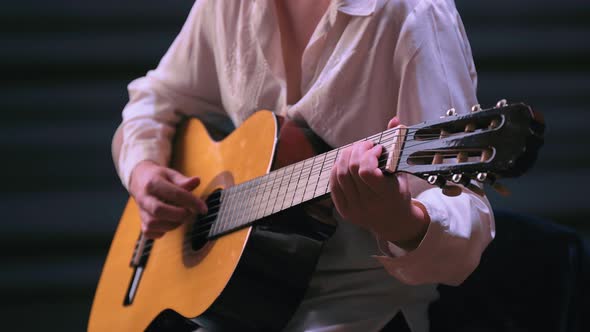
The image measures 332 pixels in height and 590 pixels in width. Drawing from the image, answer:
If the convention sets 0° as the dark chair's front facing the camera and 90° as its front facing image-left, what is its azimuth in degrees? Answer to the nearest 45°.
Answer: approximately 45°
